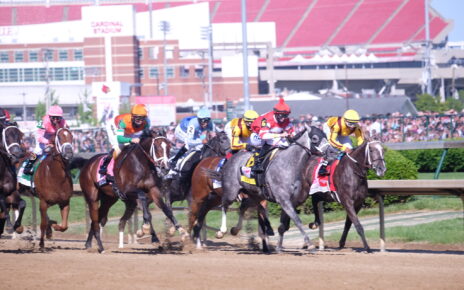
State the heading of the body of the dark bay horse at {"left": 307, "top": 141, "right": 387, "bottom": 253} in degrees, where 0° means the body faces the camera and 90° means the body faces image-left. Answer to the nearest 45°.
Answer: approximately 315°

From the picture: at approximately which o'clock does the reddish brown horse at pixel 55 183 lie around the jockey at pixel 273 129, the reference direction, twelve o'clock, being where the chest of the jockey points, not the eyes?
The reddish brown horse is roughly at 5 o'clock from the jockey.

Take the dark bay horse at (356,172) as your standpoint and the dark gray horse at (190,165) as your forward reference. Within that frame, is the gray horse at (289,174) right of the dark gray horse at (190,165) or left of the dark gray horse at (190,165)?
left

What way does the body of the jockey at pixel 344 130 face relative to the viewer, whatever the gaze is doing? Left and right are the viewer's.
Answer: facing the viewer and to the right of the viewer

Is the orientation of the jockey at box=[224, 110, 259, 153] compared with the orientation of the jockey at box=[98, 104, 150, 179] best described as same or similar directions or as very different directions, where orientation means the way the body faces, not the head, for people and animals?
same or similar directions

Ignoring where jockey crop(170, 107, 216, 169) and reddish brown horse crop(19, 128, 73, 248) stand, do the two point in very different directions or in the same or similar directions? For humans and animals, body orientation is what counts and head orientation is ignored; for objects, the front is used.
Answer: same or similar directions

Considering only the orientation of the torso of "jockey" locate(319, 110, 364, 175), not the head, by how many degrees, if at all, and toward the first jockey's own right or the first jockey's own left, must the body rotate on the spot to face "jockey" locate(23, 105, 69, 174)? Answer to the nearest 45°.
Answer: approximately 135° to the first jockey's own right

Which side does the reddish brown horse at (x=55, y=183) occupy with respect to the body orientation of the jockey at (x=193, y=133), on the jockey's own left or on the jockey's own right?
on the jockey's own right

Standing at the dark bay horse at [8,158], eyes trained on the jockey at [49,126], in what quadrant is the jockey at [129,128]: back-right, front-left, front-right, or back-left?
front-right
